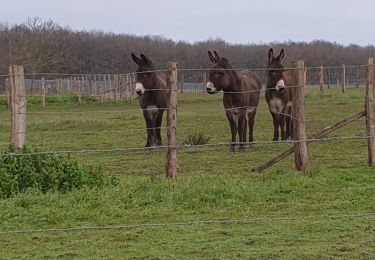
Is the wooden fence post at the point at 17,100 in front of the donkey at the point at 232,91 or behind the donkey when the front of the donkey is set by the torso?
in front

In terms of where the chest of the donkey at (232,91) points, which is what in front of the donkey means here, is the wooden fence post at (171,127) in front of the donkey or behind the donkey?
in front

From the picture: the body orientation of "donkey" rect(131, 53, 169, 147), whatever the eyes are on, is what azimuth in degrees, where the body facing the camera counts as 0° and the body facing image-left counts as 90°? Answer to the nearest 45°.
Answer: approximately 0°

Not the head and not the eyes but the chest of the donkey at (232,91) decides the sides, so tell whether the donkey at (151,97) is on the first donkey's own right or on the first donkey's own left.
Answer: on the first donkey's own right

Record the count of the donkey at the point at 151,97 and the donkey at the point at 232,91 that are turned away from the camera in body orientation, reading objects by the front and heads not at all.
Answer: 0

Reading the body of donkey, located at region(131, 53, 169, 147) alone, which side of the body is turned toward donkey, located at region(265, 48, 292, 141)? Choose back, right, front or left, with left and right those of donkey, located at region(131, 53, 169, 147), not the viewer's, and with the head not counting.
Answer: left

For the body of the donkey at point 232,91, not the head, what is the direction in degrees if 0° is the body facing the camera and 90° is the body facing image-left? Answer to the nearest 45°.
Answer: approximately 45°

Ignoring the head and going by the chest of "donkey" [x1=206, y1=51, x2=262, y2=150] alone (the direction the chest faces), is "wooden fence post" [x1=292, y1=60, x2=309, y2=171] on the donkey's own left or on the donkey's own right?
on the donkey's own left

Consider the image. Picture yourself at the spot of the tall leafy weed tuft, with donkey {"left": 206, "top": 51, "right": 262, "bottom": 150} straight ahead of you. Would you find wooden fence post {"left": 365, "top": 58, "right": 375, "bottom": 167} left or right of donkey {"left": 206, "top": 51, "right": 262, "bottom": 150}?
right

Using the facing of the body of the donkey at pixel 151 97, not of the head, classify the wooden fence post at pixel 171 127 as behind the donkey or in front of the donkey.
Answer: in front
